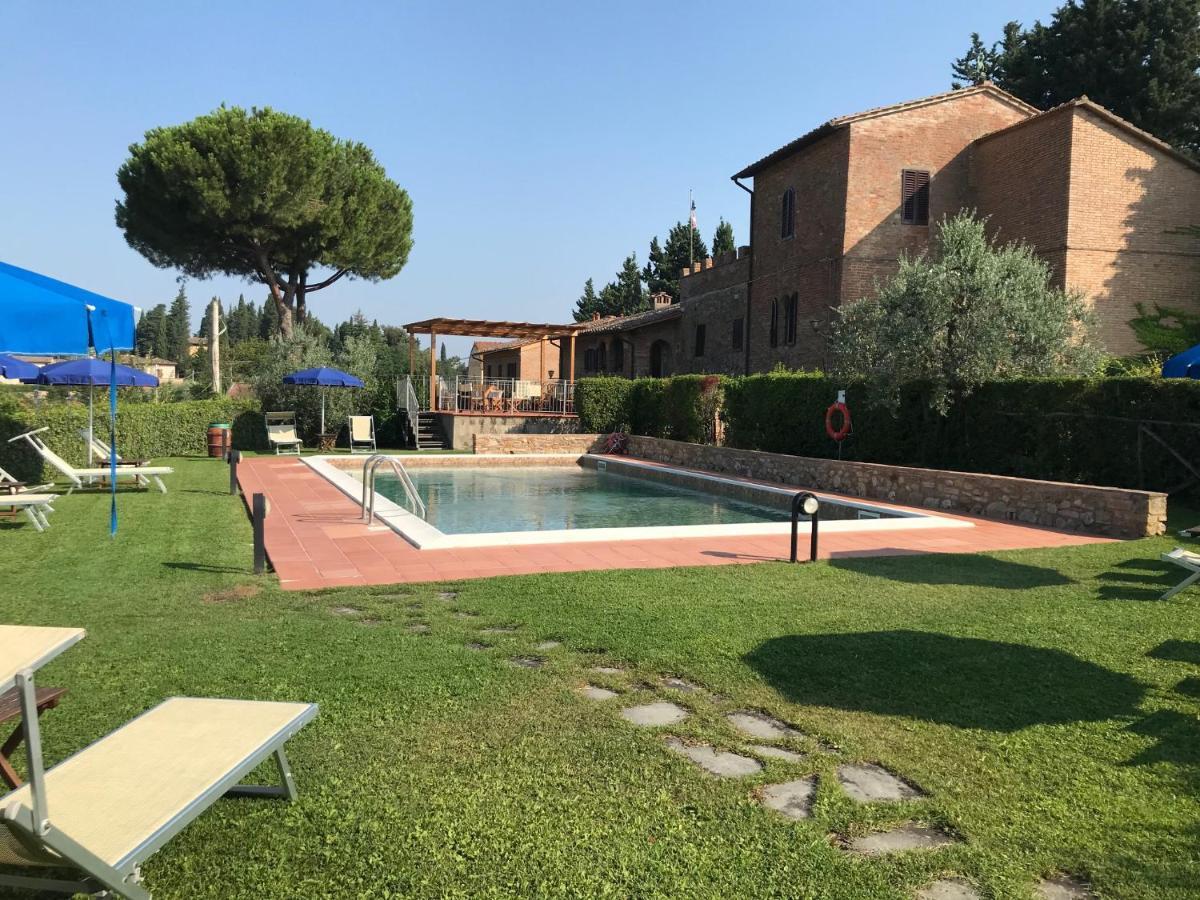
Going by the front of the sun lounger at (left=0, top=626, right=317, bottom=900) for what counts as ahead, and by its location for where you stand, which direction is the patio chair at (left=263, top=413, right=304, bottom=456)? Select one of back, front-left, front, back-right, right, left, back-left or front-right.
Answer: front-left

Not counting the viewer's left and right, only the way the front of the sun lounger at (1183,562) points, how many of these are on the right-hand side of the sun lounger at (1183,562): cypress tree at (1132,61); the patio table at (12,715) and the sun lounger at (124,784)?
1

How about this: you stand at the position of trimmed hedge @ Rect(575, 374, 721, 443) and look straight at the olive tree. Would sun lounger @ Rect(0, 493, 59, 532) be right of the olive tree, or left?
right

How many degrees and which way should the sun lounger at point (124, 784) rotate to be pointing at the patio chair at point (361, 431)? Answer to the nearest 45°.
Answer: approximately 45° to its left

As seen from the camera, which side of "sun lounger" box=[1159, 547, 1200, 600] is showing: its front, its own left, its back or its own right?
left

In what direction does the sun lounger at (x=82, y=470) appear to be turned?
to the viewer's right

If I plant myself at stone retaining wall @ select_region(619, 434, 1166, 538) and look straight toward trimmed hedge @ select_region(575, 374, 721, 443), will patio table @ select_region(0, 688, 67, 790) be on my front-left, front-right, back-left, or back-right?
back-left

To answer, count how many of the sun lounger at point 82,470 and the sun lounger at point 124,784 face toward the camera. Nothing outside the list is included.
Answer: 0

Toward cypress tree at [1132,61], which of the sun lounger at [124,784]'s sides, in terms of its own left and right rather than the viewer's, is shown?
front

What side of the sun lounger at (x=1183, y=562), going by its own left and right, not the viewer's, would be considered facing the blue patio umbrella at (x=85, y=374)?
front

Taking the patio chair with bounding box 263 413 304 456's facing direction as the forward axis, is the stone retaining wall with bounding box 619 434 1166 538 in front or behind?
in front

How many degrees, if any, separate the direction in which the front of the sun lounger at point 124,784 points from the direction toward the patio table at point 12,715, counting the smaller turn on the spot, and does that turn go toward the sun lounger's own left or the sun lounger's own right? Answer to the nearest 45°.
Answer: approximately 90° to the sun lounger's own left

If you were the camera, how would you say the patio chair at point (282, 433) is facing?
facing the viewer and to the right of the viewer

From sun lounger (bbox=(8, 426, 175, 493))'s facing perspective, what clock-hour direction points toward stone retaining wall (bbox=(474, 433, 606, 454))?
The stone retaining wall is roughly at 11 o'clock from the sun lounger.

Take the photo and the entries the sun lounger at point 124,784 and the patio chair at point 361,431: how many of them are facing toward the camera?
1

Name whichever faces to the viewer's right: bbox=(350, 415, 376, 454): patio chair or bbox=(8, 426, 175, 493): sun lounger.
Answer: the sun lounger

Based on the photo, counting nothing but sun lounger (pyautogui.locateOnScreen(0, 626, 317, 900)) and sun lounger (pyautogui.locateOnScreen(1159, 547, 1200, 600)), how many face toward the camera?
0

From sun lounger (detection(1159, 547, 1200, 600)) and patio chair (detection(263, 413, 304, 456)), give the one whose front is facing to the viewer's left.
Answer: the sun lounger

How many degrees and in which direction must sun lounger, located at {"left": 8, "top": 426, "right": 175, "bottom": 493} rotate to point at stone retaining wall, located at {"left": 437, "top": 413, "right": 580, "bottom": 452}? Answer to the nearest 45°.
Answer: approximately 45° to its left

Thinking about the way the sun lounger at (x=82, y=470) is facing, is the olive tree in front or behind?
in front
